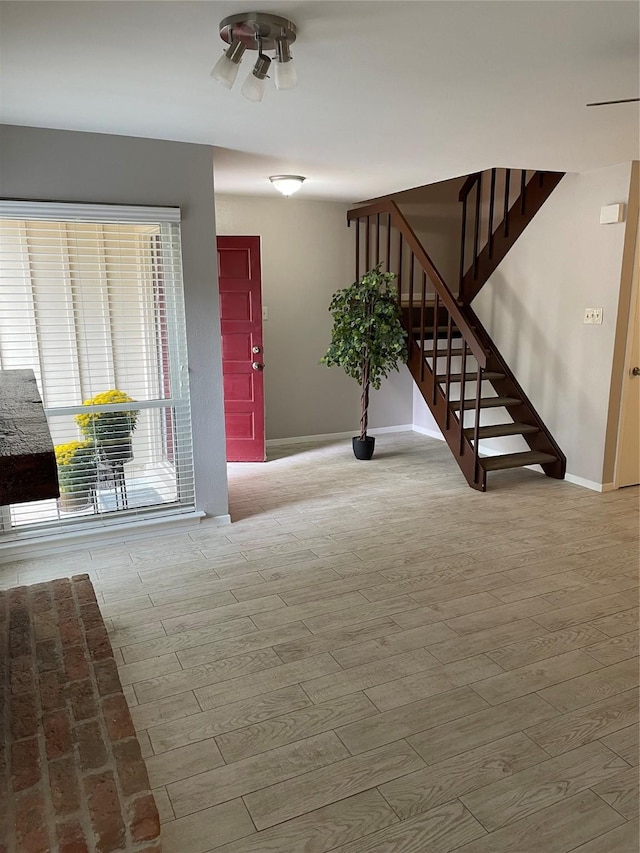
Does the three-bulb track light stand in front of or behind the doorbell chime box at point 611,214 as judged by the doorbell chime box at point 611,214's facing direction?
in front

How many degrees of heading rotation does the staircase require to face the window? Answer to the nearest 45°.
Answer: approximately 90° to its right

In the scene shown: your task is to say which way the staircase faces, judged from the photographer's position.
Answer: facing the viewer and to the right of the viewer

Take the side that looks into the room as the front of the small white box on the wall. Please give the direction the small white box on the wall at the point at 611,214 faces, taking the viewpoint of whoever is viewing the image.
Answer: facing the viewer and to the left of the viewer

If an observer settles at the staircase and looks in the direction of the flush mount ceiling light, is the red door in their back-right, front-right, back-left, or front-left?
front-right

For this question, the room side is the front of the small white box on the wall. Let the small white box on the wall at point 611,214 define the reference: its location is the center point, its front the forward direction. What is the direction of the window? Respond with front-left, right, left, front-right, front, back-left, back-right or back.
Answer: front

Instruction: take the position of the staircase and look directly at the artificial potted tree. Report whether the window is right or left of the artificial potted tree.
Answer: left

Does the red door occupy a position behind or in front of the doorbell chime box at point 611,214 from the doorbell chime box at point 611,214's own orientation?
in front
